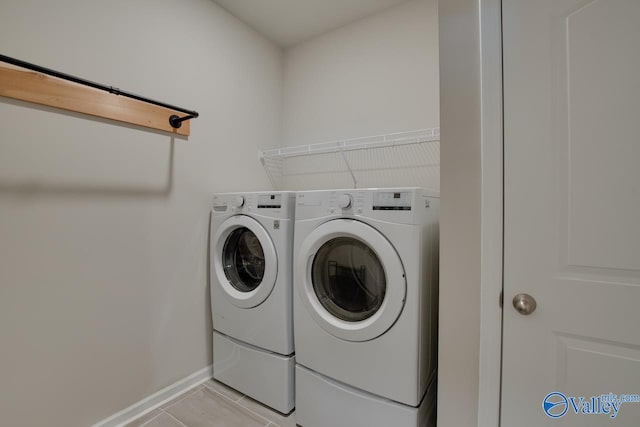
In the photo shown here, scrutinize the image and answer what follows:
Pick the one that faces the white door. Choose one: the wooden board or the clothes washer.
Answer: the wooden board

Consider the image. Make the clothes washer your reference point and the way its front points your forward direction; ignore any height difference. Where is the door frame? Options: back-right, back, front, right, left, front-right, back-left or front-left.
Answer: left

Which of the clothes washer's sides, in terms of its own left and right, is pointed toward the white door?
left

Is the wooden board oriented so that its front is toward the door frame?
yes

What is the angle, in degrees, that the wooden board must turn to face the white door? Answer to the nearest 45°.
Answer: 0° — it already faces it
